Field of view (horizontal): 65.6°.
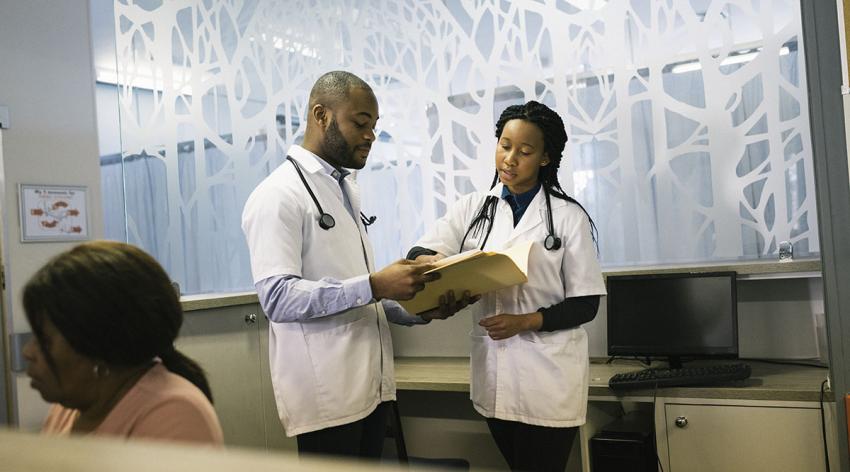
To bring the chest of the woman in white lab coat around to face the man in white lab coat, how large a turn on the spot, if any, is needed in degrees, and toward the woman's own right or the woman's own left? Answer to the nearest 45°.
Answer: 0° — they already face them

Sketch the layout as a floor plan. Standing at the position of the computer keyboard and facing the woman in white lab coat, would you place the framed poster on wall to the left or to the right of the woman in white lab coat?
right

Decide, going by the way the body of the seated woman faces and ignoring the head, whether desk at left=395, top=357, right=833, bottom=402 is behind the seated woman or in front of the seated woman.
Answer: behind

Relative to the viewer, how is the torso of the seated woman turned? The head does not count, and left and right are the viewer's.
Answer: facing to the left of the viewer

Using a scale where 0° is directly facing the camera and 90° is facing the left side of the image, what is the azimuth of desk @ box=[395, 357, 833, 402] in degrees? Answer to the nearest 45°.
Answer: approximately 0°

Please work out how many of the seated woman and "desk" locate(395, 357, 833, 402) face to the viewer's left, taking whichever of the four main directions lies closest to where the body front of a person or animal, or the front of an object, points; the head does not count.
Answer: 1

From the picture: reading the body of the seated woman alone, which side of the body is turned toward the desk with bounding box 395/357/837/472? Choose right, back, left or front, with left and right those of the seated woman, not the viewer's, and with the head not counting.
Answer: back

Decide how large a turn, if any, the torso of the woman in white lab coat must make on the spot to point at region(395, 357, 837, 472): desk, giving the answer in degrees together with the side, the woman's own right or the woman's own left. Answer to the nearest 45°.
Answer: approximately 180°

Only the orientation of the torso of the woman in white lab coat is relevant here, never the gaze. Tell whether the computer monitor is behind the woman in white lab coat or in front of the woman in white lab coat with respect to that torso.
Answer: behind

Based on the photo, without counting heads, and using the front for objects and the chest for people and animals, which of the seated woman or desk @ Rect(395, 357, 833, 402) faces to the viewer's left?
the seated woman

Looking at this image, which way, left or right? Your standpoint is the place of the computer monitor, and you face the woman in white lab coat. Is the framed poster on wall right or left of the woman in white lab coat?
right
